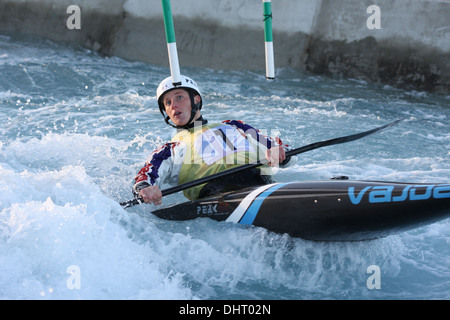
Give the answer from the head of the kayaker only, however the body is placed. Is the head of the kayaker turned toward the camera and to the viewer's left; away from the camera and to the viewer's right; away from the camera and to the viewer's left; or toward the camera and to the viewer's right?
toward the camera and to the viewer's left

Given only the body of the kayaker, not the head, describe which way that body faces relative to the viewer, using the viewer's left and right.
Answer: facing the viewer
